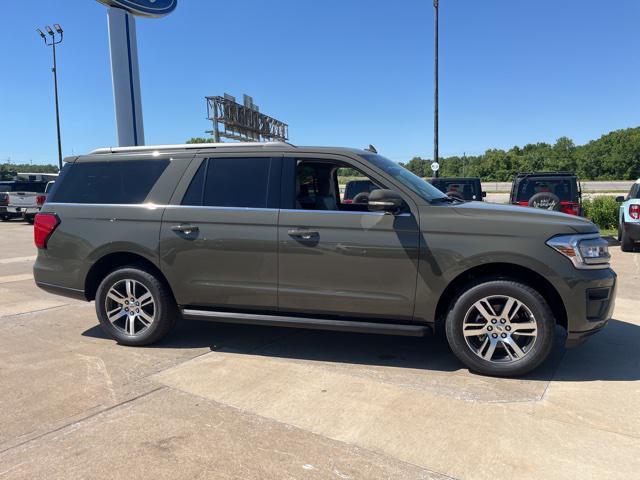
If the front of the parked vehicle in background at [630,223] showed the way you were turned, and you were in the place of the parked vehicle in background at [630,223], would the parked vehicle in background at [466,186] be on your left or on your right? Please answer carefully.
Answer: on your left

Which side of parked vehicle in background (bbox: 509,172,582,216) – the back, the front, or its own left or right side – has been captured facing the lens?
back

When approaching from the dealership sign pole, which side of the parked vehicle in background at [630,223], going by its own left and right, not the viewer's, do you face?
left

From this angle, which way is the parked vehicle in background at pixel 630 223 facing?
away from the camera

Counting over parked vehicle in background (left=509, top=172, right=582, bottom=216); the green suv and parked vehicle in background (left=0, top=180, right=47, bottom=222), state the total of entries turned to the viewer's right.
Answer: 1

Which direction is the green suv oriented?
to the viewer's right

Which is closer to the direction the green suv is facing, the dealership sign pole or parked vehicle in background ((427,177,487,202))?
the parked vehicle in background

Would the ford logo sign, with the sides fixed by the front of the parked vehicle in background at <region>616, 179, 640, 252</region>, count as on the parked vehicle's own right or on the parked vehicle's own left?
on the parked vehicle's own left

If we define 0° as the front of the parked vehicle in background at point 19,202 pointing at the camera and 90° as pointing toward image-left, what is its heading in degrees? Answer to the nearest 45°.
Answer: approximately 180°

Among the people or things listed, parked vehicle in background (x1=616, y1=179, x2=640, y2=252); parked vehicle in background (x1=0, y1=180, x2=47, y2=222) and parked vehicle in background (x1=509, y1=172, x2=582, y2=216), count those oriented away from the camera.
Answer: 3

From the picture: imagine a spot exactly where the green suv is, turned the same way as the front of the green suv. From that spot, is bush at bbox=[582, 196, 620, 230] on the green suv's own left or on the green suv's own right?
on the green suv's own left

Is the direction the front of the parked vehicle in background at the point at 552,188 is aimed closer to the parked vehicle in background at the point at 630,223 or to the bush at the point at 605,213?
the bush
